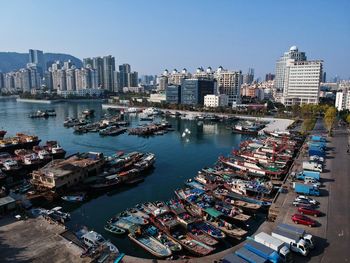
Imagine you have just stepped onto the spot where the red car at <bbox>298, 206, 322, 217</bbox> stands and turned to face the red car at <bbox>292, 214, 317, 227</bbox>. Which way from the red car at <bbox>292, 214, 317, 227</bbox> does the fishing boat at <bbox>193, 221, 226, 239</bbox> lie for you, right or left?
right

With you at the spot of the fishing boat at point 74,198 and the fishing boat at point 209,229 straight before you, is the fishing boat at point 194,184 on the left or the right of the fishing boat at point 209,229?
left

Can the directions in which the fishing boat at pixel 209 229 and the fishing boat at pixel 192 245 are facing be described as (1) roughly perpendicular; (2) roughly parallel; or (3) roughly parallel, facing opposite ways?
roughly parallel

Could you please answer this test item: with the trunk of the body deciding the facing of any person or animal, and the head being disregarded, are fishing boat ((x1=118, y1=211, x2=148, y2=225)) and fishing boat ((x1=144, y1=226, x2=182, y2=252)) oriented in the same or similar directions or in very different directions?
same or similar directions

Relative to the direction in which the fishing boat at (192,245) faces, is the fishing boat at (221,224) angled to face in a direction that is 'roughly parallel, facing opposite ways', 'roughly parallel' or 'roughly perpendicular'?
roughly parallel

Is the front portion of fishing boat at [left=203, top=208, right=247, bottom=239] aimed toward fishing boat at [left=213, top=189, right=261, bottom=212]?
no

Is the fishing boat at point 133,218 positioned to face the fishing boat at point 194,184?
no

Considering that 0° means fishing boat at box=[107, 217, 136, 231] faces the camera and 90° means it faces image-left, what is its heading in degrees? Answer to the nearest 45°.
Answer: approximately 315°

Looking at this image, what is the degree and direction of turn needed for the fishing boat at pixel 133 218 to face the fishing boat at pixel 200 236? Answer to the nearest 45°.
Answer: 0° — it already faces it

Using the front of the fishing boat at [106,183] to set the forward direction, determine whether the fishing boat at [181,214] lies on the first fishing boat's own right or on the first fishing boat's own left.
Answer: on the first fishing boat's own right
